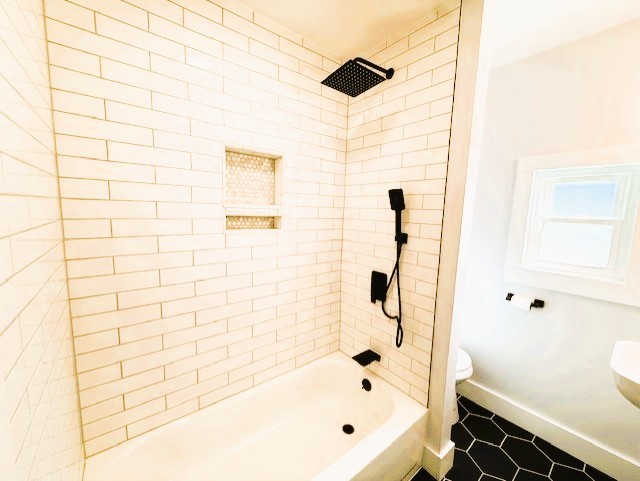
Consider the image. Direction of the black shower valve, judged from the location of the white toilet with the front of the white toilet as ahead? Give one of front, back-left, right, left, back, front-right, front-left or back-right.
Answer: right

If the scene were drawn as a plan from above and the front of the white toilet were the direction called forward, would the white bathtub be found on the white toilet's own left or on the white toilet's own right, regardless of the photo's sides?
on the white toilet's own right

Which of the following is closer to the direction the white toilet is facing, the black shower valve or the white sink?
the white sink

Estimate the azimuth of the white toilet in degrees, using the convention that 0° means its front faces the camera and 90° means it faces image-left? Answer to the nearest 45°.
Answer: approximately 315°

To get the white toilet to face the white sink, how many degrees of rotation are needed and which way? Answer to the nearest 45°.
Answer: approximately 45° to its left

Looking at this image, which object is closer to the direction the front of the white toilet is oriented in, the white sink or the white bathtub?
the white sink
